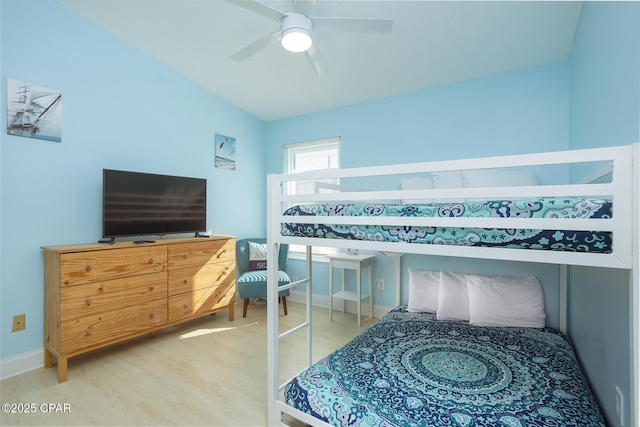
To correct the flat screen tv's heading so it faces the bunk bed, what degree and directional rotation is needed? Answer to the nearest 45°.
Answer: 0° — it already faces it

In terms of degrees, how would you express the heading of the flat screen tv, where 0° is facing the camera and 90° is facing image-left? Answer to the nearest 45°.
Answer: approximately 315°

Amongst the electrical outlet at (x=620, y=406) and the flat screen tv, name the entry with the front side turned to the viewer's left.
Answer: the electrical outlet

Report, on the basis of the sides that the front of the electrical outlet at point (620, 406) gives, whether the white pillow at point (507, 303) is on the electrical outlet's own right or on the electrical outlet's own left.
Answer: on the electrical outlet's own right

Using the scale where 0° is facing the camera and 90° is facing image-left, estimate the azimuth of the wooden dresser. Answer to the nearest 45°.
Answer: approximately 315°

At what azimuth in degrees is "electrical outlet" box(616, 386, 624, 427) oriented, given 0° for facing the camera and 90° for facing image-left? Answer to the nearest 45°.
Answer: approximately 90°

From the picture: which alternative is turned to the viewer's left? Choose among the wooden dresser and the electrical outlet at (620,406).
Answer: the electrical outlet
